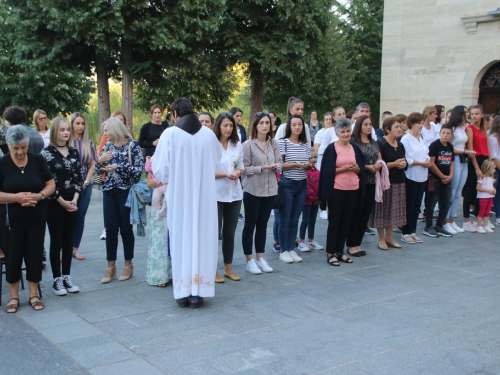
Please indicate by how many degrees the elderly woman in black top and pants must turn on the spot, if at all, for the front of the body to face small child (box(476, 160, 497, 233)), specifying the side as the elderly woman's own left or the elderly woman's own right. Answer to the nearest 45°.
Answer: approximately 90° to the elderly woman's own left

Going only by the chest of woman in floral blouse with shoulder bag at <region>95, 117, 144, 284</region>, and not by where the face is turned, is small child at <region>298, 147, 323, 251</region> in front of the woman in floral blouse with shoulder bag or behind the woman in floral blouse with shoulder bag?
behind

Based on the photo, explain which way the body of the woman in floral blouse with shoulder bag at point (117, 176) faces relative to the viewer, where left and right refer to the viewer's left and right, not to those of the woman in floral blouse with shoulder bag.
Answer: facing the viewer and to the left of the viewer

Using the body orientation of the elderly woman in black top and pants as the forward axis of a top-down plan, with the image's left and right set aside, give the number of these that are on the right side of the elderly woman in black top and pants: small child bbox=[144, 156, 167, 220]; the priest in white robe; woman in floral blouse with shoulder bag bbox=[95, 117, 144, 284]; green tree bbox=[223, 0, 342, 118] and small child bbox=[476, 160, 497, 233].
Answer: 0

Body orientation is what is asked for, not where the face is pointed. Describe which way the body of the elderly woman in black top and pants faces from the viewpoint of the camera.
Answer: toward the camera

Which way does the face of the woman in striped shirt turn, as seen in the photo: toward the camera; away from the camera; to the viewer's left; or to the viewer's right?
toward the camera

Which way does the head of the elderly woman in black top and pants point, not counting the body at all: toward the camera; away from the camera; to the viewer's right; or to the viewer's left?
toward the camera

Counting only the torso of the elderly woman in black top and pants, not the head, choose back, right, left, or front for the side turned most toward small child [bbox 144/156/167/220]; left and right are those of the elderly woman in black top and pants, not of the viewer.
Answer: left

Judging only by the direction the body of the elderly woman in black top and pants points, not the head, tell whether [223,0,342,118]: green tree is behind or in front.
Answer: behind

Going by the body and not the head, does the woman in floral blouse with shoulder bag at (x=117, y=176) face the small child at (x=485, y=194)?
no

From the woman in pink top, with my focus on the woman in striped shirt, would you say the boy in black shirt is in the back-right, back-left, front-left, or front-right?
back-right

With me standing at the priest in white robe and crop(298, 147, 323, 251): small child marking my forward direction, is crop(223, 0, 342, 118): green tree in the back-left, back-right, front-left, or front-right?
front-left

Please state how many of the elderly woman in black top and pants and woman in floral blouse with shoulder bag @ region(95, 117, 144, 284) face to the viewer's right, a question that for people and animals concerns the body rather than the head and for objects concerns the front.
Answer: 0

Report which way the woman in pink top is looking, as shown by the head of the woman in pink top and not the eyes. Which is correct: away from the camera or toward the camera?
toward the camera

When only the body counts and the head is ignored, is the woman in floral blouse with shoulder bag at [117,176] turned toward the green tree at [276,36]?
no

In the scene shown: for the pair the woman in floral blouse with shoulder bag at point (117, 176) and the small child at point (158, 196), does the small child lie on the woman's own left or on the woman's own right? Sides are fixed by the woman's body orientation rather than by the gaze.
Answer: on the woman's own left

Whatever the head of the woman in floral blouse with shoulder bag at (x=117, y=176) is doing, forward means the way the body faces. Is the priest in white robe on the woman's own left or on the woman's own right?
on the woman's own left
